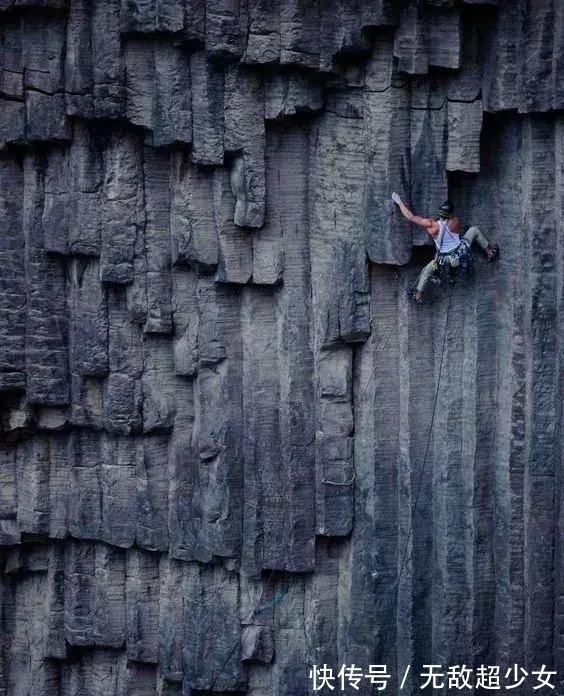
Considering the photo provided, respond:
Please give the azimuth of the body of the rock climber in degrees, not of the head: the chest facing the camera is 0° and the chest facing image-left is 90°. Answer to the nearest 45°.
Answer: approximately 180°
